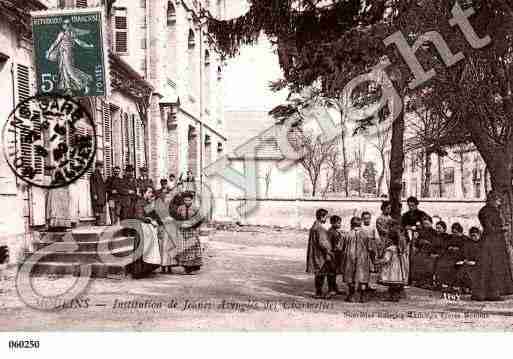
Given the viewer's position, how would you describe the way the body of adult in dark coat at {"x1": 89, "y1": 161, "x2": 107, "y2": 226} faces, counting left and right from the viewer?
facing the viewer and to the right of the viewer

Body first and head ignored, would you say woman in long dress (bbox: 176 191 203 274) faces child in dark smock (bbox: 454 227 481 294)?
no

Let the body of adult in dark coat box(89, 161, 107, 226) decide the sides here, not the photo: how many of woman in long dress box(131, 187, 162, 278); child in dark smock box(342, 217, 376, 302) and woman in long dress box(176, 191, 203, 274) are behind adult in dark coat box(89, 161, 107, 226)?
0

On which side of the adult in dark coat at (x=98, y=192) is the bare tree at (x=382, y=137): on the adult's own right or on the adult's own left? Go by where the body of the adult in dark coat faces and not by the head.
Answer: on the adult's own left

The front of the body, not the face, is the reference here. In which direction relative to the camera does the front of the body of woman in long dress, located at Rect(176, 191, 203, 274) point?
toward the camera
